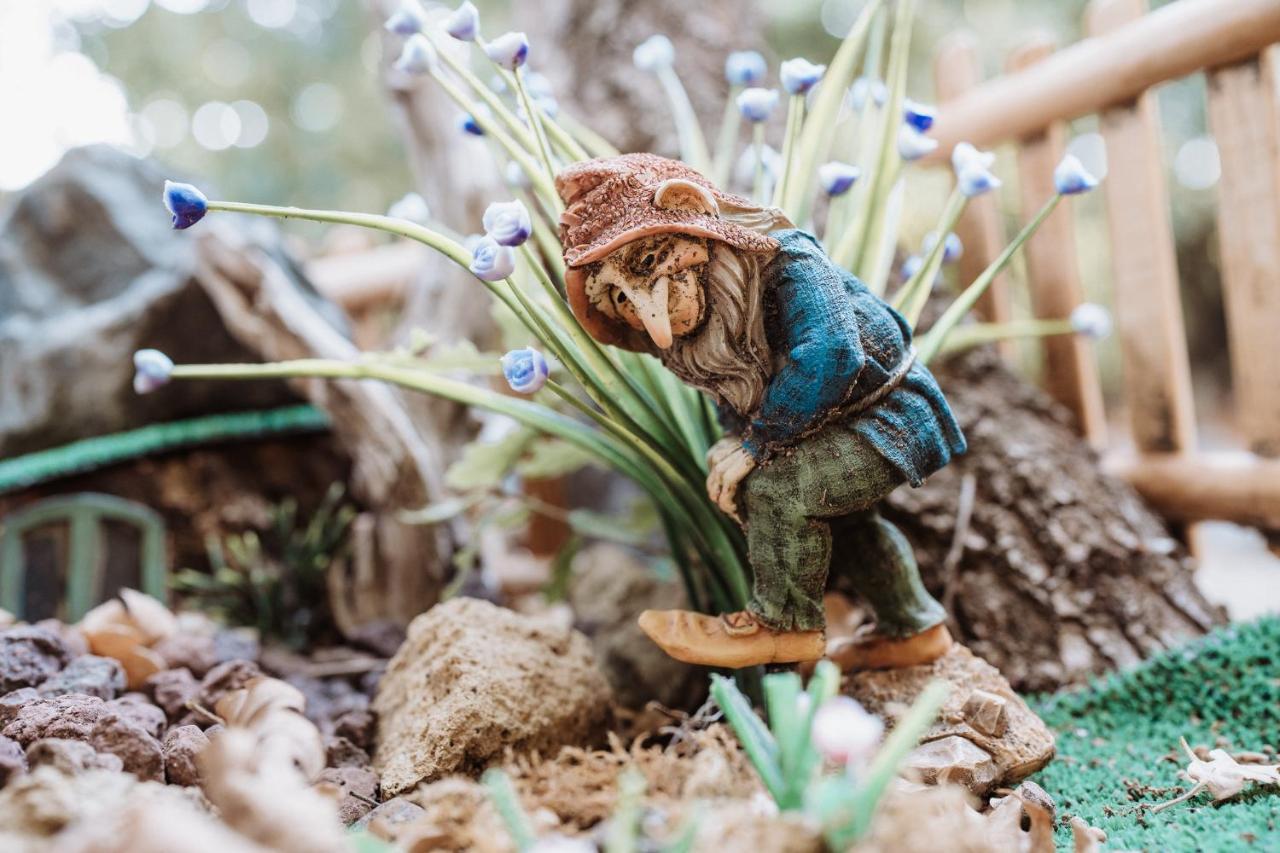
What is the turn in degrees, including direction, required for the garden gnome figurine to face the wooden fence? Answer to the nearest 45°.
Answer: approximately 135° to its right

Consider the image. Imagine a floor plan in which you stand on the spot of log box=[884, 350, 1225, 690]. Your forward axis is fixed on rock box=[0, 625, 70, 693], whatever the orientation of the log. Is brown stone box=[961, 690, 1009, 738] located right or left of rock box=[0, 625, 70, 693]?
left

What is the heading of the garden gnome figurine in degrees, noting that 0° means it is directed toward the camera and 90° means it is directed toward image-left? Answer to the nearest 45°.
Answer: approximately 90°
